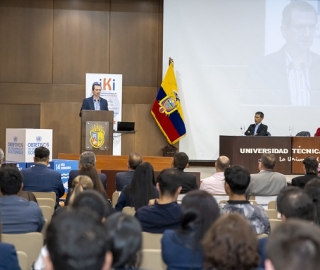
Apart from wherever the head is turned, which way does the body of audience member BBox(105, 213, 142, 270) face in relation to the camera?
away from the camera

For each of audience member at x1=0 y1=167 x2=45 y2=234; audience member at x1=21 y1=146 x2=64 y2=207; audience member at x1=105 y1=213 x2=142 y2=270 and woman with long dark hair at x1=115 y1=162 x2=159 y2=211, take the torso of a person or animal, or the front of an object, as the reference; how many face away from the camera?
4

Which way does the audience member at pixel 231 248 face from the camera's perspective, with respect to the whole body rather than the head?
away from the camera

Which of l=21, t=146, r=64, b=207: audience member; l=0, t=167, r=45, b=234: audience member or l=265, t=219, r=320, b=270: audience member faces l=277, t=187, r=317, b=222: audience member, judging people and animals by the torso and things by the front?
l=265, t=219, r=320, b=270: audience member

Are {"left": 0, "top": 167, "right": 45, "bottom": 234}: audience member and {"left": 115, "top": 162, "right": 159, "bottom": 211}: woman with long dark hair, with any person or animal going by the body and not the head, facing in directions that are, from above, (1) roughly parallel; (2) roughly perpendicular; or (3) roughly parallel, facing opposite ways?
roughly parallel

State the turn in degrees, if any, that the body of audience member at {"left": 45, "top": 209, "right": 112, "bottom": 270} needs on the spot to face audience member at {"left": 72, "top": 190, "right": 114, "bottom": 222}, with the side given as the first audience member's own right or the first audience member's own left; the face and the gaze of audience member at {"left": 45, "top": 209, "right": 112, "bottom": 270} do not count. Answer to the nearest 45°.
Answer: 0° — they already face them

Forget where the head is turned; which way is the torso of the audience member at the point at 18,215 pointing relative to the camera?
away from the camera

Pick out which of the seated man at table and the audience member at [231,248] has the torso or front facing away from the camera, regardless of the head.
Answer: the audience member

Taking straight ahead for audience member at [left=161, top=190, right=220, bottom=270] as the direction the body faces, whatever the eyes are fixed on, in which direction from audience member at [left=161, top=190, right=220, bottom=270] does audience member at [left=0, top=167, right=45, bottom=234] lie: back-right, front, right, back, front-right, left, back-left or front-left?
front-left

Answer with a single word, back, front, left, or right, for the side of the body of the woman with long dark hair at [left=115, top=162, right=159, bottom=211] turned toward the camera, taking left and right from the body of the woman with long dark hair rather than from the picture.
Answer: back

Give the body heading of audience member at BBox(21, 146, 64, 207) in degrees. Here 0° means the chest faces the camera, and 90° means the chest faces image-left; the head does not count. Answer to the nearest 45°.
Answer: approximately 180°

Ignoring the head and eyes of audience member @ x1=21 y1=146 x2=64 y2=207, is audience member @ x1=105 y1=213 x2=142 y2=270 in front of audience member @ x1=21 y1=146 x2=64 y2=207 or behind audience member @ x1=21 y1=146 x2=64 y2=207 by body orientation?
behind

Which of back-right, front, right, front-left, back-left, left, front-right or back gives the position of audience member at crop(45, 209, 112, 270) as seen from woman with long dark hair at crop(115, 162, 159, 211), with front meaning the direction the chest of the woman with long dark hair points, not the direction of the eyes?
back

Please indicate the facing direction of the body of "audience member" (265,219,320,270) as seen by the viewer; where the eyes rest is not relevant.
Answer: away from the camera

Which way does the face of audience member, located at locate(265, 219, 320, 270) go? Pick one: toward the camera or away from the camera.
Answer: away from the camera
